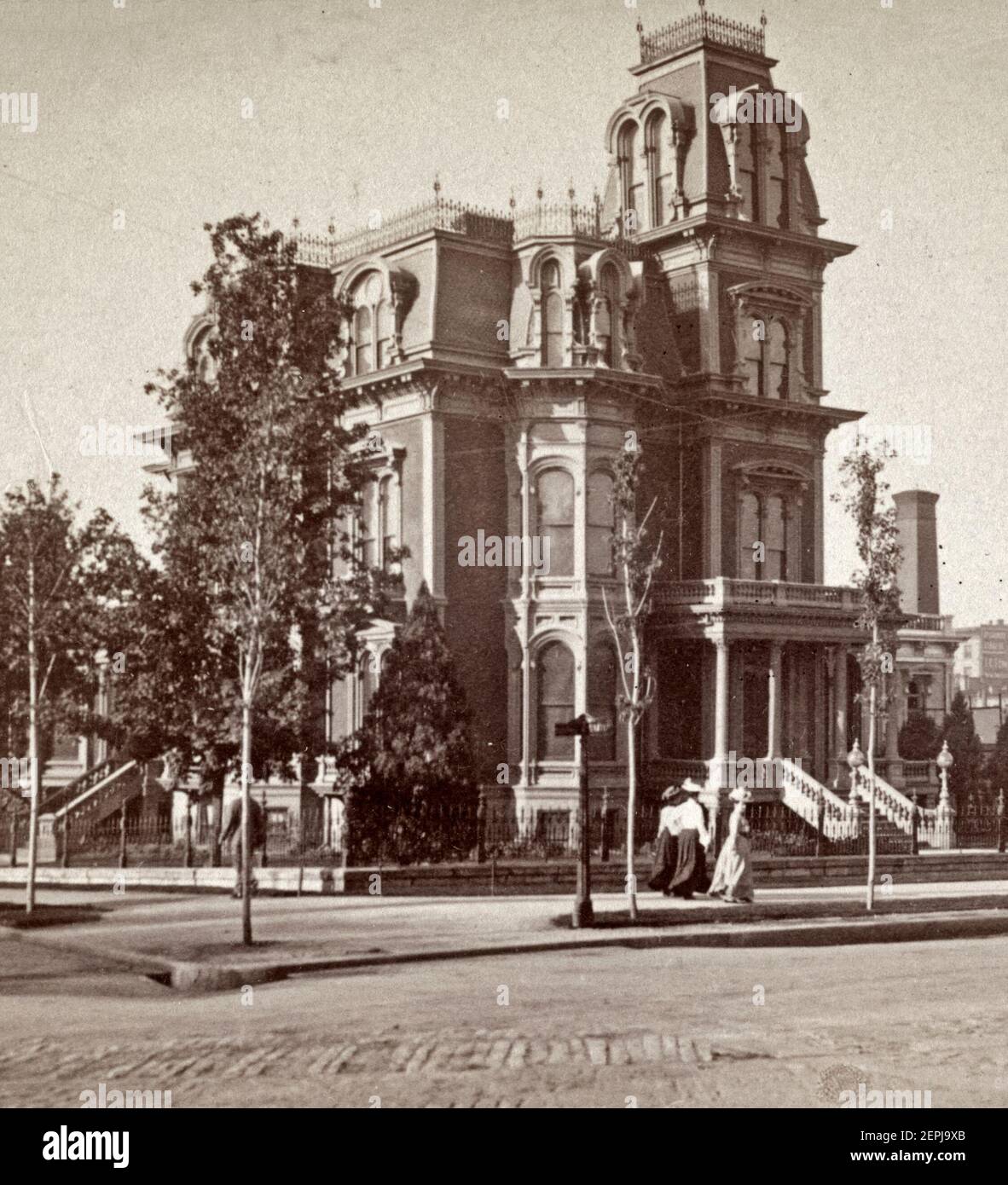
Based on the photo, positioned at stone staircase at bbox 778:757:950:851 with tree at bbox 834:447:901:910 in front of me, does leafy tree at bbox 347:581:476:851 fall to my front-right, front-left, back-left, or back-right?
front-right

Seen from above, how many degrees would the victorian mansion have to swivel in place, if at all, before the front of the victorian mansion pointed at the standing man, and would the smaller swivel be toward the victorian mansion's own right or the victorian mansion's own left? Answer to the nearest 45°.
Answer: approximately 90° to the victorian mansion's own right

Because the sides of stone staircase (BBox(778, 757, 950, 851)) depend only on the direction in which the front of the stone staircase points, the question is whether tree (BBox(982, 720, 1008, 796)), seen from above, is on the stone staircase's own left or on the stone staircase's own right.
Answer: on the stone staircase's own left

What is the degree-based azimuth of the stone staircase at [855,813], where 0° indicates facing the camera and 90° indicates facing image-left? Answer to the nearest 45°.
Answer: approximately 315°

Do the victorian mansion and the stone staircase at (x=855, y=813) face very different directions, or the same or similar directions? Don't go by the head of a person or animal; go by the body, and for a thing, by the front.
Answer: same or similar directions

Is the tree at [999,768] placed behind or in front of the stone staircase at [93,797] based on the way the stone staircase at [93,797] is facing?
behind

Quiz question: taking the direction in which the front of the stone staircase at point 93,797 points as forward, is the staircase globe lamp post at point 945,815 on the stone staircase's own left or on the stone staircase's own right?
on the stone staircase's own left
